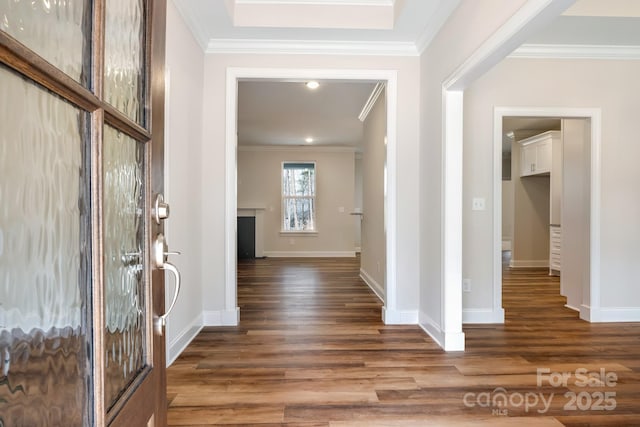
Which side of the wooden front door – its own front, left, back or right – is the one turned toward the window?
left

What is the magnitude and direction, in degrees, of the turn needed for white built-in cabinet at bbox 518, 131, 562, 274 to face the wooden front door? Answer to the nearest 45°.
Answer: approximately 45° to its left

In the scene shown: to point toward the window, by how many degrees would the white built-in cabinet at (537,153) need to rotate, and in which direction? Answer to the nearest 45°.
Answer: approximately 45° to its right
